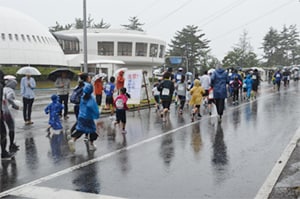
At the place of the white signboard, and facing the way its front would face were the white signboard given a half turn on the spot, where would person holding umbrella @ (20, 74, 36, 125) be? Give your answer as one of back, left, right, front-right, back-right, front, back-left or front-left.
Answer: back-left

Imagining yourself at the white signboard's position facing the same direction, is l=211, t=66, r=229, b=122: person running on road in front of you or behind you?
in front

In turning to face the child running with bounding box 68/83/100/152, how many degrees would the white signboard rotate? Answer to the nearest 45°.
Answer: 0° — it already faces them

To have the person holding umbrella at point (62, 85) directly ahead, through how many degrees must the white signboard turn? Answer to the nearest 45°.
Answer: approximately 45° to its right

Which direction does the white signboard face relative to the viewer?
toward the camera

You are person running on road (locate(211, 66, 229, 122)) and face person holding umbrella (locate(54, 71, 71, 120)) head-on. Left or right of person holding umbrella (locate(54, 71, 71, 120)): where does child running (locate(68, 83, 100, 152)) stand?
left

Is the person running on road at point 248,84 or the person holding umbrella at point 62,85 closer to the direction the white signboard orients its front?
the person holding umbrella

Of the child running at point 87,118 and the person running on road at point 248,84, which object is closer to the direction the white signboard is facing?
the child running
